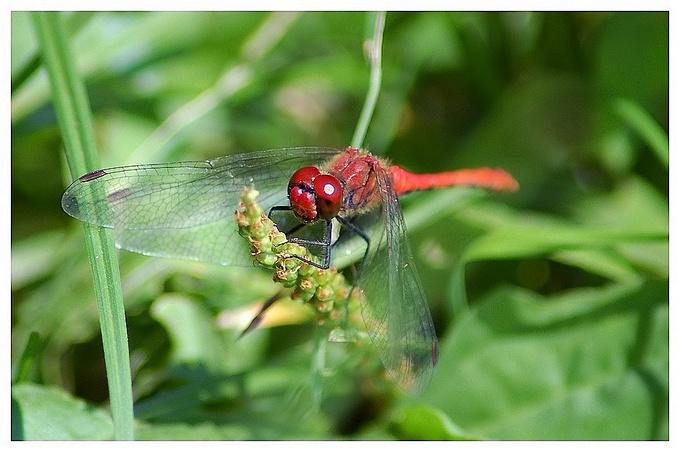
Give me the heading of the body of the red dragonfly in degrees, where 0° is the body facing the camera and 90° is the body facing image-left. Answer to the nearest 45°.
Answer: approximately 45°
